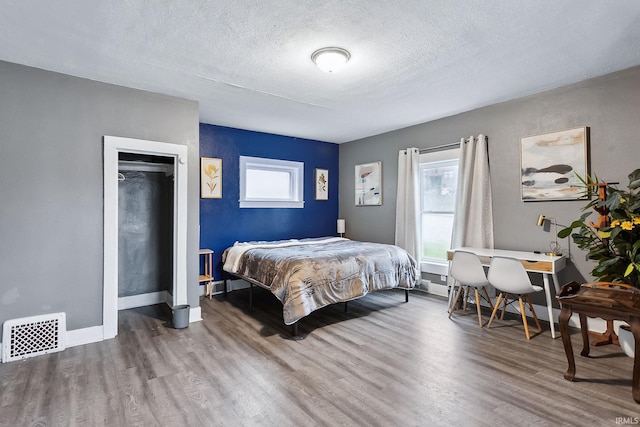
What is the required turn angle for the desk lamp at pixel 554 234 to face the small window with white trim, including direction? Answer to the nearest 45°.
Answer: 0° — it already faces it

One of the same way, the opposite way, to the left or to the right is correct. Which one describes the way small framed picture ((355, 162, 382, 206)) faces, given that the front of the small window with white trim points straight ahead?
to the right

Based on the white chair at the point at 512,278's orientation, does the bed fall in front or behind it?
behind

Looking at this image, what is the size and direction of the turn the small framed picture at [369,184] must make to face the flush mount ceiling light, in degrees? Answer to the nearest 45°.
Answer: approximately 45° to its left

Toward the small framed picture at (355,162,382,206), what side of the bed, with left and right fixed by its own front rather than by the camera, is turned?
left

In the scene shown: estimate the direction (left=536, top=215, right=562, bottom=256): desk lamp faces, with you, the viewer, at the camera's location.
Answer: facing to the left of the viewer

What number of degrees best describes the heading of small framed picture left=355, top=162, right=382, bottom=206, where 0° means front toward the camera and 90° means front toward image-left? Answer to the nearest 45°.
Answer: approximately 45°

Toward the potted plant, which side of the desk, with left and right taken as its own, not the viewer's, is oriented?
left

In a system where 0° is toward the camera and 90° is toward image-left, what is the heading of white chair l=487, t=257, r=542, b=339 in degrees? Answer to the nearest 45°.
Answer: approximately 225°

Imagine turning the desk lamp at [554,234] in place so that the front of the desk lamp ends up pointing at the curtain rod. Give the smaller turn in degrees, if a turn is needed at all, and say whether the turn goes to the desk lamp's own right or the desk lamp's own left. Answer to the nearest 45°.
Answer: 0° — it already faces it
